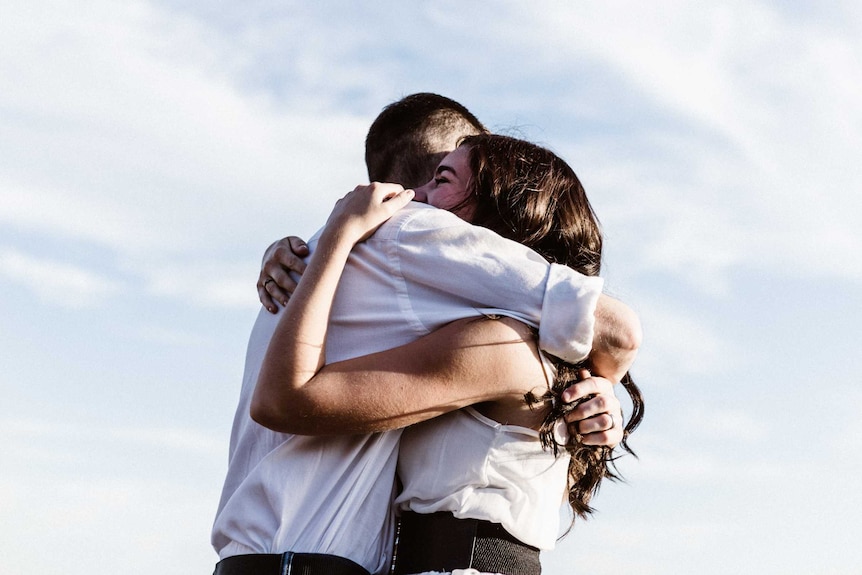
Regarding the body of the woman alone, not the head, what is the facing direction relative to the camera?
to the viewer's left

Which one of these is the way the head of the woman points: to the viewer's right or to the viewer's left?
to the viewer's left

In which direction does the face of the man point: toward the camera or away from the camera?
away from the camera
